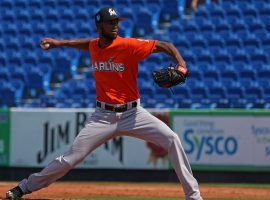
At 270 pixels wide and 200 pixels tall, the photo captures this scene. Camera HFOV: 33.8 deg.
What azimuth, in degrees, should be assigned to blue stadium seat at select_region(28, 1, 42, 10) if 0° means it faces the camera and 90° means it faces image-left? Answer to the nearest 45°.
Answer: approximately 0°

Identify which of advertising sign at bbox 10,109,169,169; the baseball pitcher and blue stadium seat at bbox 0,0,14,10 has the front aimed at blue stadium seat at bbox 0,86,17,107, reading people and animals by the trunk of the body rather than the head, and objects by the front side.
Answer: blue stadium seat at bbox 0,0,14,10
